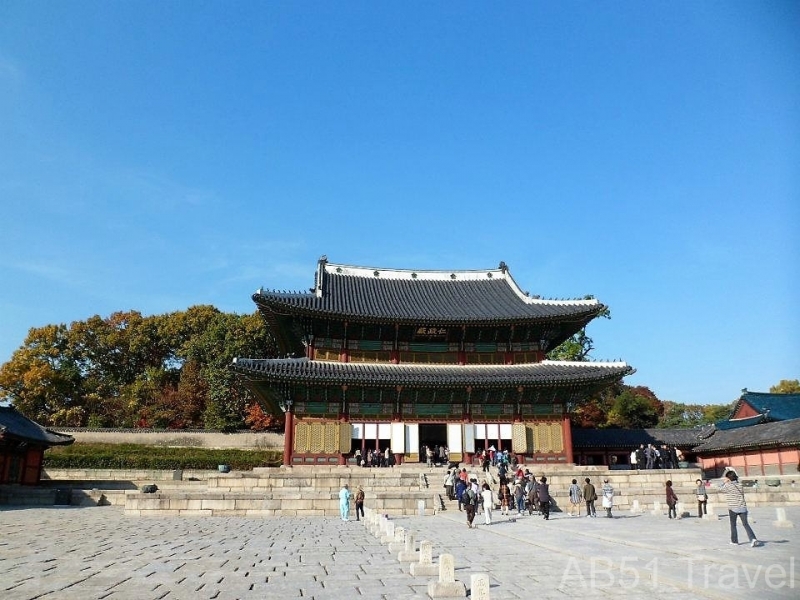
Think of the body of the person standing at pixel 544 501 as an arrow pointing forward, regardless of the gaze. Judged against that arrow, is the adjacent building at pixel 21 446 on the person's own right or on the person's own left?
on the person's own left

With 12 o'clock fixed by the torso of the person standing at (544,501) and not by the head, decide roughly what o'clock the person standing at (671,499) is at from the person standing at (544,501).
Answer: the person standing at (671,499) is roughly at 3 o'clock from the person standing at (544,501).

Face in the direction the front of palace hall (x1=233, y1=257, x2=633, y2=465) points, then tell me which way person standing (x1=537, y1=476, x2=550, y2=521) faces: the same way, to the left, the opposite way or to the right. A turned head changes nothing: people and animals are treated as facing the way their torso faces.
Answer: the opposite way

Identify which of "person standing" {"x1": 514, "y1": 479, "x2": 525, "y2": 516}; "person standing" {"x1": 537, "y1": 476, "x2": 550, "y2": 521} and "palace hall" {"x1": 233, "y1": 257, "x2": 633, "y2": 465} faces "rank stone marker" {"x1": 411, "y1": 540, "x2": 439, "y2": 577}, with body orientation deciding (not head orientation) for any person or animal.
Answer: the palace hall

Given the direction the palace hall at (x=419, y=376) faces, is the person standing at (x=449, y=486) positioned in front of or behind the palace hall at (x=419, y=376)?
in front

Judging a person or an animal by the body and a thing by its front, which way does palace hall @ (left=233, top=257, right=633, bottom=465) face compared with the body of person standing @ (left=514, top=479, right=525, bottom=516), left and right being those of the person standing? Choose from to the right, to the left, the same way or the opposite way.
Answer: the opposite way

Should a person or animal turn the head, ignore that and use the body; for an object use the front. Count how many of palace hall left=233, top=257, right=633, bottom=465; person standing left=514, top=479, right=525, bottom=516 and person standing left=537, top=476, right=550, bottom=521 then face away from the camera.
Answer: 2

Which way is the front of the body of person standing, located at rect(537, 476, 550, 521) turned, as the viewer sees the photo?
away from the camera

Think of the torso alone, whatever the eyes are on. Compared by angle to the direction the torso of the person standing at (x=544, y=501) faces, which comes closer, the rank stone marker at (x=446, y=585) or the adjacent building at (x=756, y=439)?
the adjacent building

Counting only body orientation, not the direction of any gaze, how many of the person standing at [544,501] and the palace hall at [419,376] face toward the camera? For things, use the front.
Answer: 1

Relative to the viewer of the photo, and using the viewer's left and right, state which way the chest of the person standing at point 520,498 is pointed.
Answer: facing away from the viewer

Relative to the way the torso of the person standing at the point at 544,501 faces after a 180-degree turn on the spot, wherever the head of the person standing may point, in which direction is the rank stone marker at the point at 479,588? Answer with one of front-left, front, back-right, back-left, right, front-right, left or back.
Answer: front

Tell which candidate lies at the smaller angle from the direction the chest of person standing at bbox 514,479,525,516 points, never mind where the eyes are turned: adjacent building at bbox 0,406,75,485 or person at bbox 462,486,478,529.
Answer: the adjacent building

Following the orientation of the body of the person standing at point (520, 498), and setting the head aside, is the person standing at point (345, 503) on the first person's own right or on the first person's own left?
on the first person's own left

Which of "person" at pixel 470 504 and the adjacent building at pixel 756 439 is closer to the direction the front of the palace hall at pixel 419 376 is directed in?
the person

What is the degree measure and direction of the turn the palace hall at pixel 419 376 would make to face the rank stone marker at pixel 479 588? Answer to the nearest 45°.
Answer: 0° — it already faces it

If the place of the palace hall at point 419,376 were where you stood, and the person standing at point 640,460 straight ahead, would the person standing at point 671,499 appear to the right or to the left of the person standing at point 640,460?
right
